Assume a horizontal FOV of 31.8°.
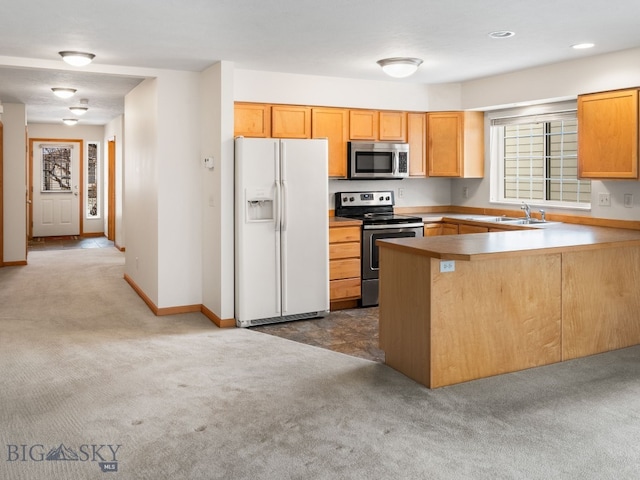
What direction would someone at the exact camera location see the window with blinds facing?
facing the viewer and to the left of the viewer

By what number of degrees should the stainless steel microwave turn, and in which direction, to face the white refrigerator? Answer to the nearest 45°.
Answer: approximately 45° to its right

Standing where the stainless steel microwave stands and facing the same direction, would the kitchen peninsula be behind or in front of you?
in front

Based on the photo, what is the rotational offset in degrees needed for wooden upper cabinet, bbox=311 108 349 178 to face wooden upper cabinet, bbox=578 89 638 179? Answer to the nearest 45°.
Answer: approximately 45° to its left

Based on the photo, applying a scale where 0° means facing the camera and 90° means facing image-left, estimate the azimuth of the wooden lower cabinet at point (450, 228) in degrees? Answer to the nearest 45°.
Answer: approximately 45°

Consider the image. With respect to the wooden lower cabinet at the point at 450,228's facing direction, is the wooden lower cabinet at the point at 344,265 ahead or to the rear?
ahead

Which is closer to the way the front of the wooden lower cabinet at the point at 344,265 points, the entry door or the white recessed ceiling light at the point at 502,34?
the white recessed ceiling light

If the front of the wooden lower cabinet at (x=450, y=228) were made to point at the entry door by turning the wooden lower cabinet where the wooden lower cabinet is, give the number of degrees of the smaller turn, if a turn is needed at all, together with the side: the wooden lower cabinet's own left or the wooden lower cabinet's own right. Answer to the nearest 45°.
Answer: approximately 90° to the wooden lower cabinet's own right

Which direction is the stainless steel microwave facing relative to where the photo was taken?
toward the camera

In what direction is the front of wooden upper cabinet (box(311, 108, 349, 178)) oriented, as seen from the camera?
facing the viewer
